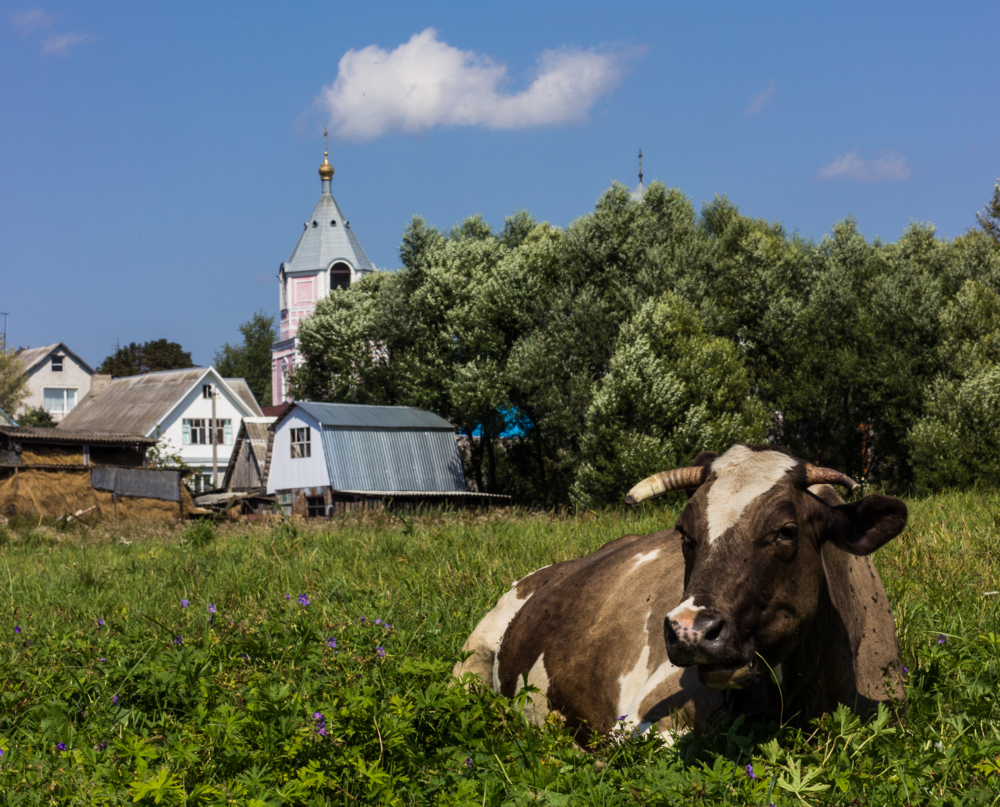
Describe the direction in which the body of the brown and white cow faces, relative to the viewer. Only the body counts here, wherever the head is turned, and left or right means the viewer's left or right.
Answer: facing the viewer and to the right of the viewer

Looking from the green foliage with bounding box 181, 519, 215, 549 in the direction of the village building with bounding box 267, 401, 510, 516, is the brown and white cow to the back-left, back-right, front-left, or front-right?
back-right

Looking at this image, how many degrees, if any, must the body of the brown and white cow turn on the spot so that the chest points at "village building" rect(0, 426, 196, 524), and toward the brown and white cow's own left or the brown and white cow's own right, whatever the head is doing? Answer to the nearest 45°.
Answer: approximately 180°

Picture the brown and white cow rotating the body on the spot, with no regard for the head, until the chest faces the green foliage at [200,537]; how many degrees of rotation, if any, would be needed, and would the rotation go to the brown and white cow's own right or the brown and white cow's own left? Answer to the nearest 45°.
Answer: approximately 180°

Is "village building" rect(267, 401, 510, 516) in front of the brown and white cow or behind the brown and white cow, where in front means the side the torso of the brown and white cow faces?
behind
